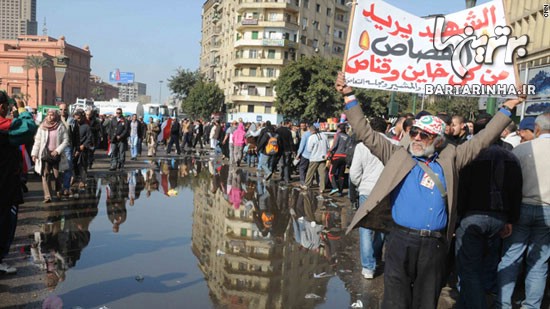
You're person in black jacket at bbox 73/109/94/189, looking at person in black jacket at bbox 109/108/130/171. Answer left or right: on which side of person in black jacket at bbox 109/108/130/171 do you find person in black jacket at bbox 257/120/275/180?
right

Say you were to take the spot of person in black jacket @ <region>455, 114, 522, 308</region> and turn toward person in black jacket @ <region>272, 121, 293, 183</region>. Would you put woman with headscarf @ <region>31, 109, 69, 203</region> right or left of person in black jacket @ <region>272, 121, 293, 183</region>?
left

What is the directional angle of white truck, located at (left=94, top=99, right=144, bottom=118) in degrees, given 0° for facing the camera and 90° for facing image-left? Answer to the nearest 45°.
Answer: approximately 270°

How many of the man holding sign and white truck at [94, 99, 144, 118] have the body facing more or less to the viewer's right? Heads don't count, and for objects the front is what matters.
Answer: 1

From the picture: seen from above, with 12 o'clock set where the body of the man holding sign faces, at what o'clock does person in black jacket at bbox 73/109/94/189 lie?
The person in black jacket is roughly at 4 o'clock from the man holding sign.

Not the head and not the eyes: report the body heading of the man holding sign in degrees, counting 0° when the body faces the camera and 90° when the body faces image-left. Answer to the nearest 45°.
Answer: approximately 0°

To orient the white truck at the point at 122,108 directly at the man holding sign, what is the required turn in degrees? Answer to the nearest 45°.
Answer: approximately 90° to its right
